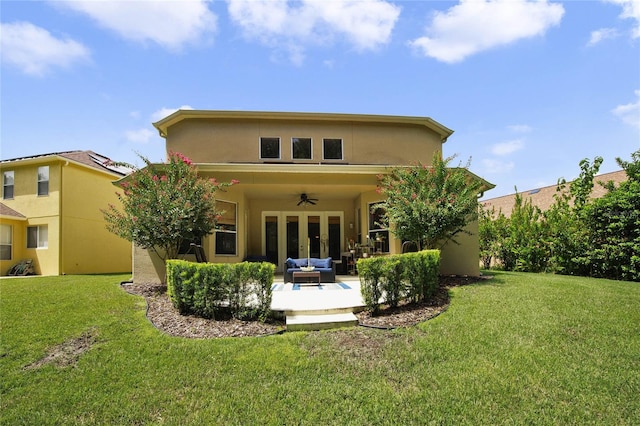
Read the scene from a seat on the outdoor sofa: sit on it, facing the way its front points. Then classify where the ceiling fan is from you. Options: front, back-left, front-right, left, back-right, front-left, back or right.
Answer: back

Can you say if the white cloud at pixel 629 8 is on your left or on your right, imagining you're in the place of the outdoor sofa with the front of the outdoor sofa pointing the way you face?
on your left

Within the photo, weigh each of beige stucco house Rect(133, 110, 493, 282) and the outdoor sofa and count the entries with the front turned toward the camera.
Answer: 1

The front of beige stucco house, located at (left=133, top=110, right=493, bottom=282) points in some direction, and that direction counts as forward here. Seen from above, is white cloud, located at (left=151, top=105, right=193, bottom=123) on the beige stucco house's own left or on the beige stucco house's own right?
on the beige stucco house's own left

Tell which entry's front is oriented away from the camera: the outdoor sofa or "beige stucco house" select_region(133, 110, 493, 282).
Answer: the beige stucco house

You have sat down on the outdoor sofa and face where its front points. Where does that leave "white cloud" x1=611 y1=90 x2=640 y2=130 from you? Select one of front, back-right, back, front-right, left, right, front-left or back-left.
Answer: left

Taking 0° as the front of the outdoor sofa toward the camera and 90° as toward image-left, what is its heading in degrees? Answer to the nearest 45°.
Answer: approximately 0°

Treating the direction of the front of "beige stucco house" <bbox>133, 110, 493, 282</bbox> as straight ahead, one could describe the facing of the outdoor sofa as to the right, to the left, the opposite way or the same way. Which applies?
the opposite way

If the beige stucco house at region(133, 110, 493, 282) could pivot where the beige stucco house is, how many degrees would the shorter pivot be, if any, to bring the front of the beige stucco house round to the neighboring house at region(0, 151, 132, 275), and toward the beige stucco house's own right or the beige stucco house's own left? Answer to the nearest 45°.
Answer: approximately 90° to the beige stucco house's own left

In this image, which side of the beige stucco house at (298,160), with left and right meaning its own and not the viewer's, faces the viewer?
back
